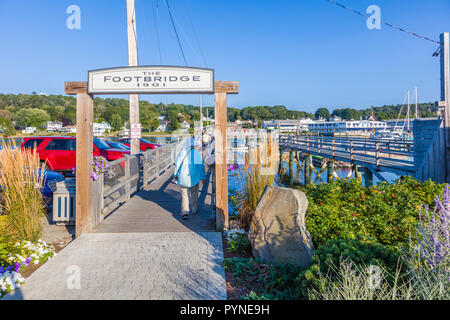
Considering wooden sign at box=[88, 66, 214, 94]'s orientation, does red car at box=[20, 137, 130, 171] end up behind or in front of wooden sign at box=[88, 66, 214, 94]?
behind

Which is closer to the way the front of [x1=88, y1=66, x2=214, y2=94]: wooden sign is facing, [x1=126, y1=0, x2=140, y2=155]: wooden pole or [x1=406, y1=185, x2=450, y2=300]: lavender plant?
the lavender plant

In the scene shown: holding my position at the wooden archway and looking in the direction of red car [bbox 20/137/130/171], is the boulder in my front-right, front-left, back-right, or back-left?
back-right

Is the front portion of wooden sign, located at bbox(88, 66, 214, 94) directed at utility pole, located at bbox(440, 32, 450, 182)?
no

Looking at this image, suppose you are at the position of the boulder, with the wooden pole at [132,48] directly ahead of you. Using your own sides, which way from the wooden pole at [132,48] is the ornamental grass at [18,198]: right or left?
left

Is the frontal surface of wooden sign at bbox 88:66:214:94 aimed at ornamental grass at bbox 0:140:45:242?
no

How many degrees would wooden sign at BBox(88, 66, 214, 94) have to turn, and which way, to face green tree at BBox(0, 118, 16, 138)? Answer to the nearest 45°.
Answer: approximately 135° to its right

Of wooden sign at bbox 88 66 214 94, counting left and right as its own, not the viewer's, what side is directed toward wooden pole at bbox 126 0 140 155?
back

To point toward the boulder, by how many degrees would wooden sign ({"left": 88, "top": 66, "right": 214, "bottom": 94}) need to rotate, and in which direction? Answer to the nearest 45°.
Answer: approximately 45° to its left

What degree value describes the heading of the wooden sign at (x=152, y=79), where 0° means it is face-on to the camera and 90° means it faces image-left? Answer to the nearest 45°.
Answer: approximately 0°

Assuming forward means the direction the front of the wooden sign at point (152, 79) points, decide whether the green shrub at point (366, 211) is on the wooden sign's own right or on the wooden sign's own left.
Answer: on the wooden sign's own left
